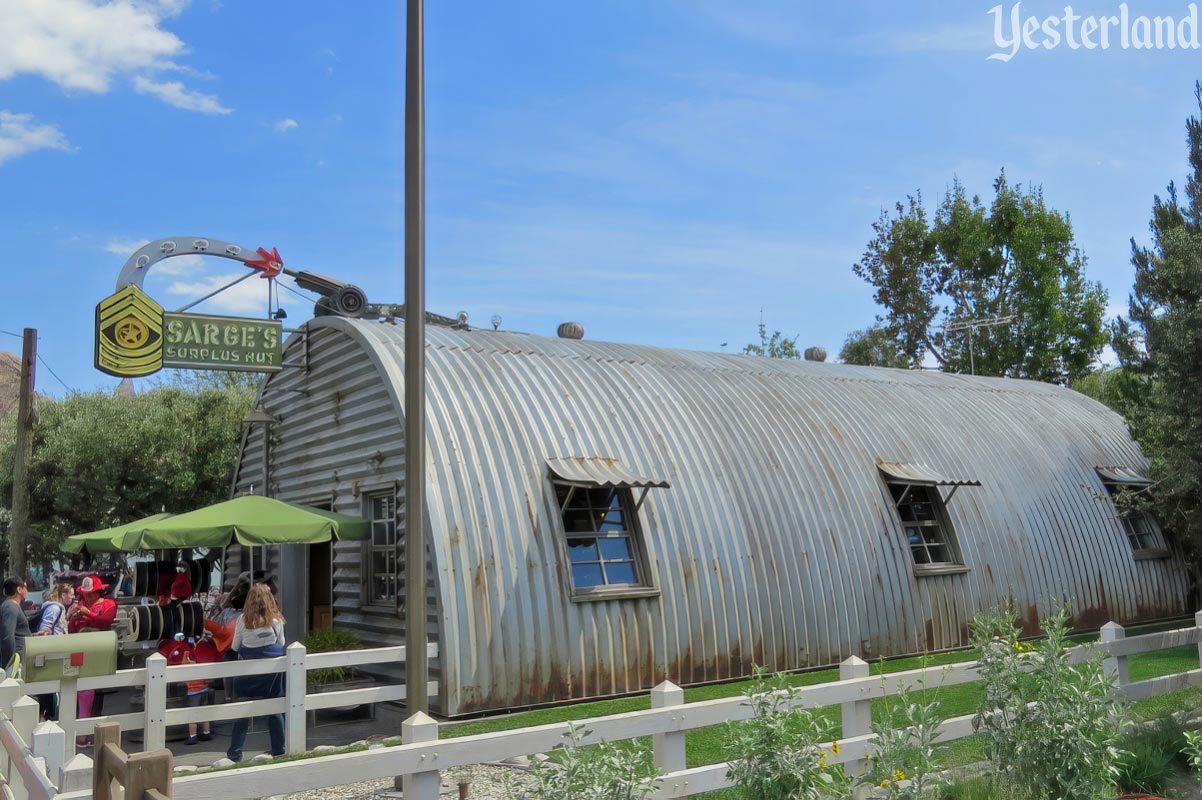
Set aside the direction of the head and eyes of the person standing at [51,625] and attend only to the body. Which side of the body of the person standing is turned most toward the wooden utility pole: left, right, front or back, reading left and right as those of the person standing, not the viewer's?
left

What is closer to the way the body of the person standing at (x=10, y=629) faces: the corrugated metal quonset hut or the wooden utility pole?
the corrugated metal quonset hut

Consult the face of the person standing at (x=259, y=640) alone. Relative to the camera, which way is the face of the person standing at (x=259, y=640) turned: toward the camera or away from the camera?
away from the camera

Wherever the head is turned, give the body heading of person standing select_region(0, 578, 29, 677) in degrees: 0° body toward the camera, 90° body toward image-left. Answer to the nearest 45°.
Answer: approximately 270°

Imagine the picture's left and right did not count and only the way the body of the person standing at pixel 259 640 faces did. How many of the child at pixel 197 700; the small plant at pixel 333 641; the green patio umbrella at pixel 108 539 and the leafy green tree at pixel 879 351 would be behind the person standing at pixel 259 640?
0

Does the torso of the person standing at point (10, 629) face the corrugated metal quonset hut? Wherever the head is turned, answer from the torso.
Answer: yes

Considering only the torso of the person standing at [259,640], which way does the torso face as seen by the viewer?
away from the camera

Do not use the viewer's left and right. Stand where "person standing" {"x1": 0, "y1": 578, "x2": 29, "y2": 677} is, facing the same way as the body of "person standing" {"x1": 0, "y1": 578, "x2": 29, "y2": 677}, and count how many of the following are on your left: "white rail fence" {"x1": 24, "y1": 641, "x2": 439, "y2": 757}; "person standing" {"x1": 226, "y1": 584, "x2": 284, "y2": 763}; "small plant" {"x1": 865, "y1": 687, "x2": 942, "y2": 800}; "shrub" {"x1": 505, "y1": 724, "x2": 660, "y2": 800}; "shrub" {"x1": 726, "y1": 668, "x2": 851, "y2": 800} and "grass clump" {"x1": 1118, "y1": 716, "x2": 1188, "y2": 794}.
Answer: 0

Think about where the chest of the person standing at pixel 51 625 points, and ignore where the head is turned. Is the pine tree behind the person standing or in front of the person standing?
in front

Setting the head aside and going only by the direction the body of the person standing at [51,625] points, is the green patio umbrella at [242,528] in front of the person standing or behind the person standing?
in front

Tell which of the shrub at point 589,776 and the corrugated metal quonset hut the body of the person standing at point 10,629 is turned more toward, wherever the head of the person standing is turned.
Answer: the corrugated metal quonset hut

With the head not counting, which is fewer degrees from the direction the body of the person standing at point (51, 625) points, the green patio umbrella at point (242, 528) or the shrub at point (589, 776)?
the green patio umbrella

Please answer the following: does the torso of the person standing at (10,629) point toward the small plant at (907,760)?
no

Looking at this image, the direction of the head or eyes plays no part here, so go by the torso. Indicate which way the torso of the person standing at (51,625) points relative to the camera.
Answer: to the viewer's right

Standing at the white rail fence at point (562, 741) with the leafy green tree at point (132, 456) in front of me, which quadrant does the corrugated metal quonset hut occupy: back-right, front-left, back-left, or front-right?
front-right

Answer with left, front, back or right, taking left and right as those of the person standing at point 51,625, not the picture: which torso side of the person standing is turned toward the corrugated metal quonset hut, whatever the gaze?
front

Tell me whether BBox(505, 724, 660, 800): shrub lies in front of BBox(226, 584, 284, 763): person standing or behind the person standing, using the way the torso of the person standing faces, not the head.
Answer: behind
